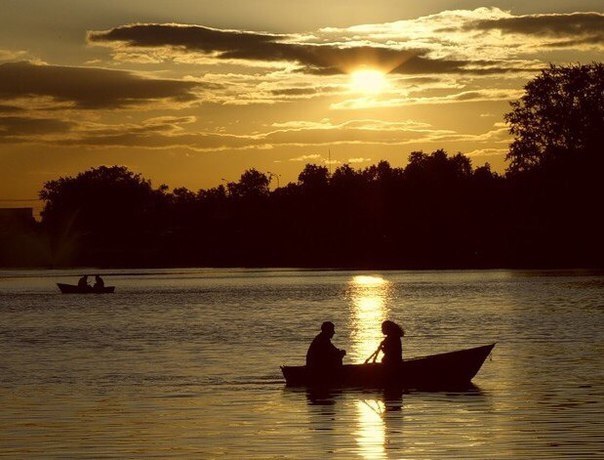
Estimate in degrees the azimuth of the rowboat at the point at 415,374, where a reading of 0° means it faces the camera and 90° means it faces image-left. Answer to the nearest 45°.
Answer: approximately 270°

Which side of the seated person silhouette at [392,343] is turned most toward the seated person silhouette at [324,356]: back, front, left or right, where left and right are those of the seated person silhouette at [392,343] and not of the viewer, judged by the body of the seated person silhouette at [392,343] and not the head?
front

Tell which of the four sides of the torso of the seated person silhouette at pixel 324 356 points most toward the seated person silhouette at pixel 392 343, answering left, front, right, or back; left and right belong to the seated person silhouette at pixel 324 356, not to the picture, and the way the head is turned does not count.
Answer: front

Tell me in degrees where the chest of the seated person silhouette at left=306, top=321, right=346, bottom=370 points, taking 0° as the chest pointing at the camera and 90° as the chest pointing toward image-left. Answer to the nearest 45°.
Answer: approximately 270°

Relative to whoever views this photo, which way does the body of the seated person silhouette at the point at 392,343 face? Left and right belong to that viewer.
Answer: facing to the left of the viewer

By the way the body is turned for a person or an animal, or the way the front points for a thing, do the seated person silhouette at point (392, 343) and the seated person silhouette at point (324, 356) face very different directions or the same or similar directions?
very different directions
